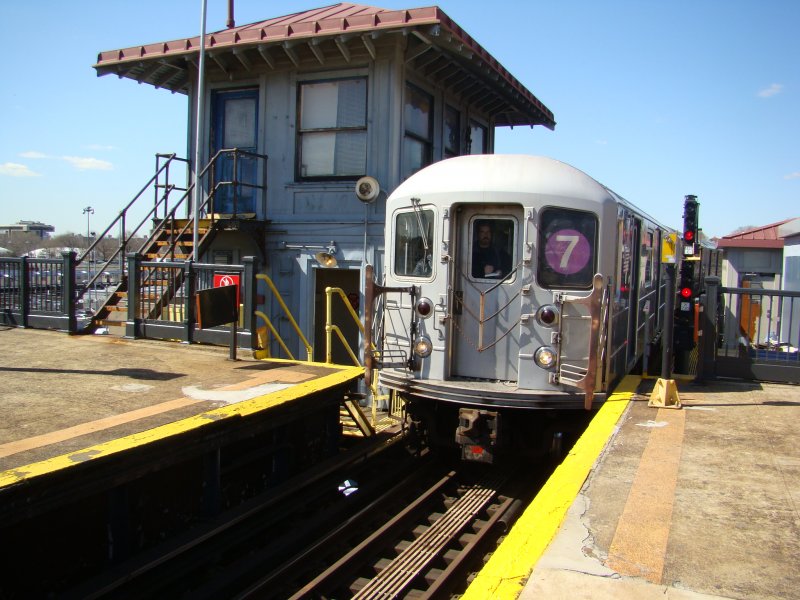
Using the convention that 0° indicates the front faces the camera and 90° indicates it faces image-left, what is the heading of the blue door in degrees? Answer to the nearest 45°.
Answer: approximately 0°

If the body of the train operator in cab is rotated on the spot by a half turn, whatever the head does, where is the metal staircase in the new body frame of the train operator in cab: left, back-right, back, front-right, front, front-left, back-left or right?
front-left

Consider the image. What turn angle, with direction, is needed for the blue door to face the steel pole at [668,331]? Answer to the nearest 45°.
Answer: approximately 45° to its left

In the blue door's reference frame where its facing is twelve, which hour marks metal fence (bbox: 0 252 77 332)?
The metal fence is roughly at 2 o'clock from the blue door.

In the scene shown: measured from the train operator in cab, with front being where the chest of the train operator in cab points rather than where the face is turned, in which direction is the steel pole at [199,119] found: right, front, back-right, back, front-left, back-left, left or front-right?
back-right

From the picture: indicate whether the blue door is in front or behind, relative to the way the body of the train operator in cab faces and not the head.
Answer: behind

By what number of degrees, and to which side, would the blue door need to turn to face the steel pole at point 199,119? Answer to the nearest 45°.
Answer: approximately 45° to its right

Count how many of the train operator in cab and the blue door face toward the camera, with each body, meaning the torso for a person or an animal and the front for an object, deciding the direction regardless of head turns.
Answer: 2
